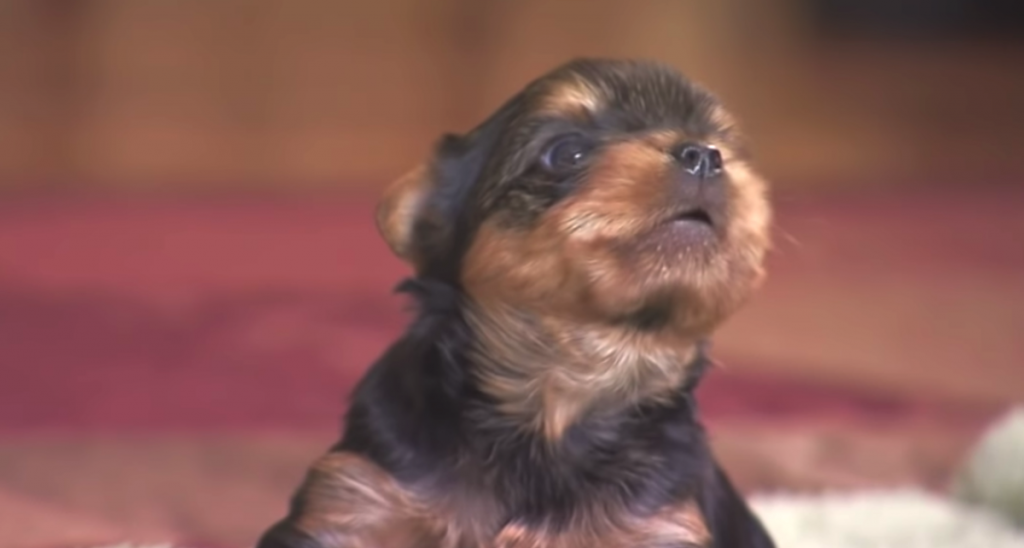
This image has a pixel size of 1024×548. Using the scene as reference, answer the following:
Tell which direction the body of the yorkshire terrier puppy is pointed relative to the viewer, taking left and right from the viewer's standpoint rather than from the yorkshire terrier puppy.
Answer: facing the viewer and to the right of the viewer
